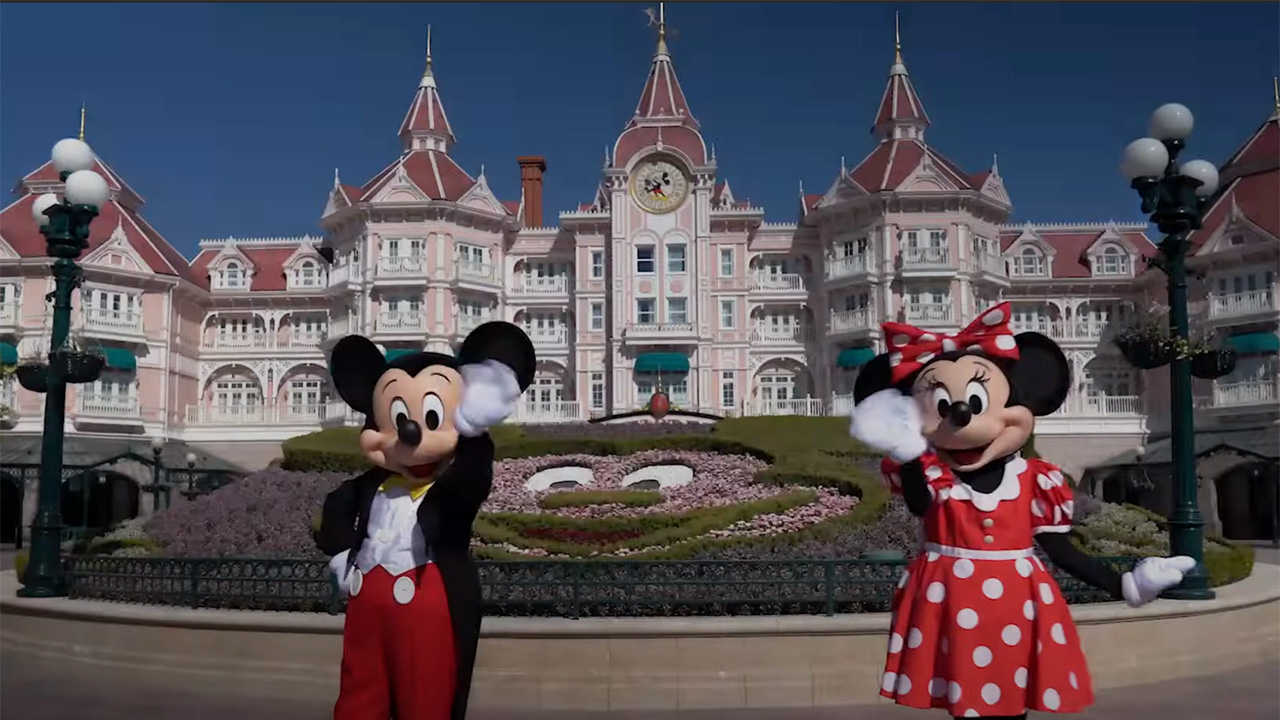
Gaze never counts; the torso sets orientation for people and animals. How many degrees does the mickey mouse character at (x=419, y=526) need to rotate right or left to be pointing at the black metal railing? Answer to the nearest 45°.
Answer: approximately 180°

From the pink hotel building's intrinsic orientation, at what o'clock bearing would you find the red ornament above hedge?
The red ornament above hedge is roughly at 12 o'clock from the pink hotel building.

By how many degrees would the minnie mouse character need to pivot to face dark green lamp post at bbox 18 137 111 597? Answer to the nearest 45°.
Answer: approximately 90° to its right

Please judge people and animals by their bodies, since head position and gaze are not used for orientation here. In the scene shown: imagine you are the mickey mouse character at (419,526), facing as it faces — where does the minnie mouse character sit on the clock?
The minnie mouse character is roughly at 8 o'clock from the mickey mouse character.

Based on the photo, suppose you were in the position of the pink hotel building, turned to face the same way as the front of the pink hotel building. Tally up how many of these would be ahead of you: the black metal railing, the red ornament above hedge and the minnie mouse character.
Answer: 3

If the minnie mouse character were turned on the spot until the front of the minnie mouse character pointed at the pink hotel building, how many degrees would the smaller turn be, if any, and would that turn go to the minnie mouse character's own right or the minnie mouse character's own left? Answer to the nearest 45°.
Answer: approximately 135° to the minnie mouse character's own right

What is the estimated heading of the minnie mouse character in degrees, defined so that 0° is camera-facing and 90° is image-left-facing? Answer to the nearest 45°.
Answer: approximately 0°
